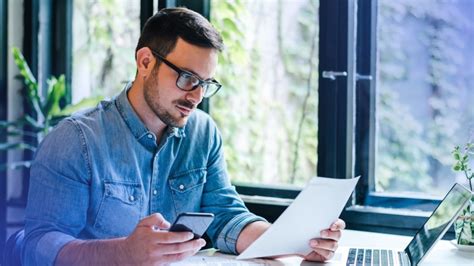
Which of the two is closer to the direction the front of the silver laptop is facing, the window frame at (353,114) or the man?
the man

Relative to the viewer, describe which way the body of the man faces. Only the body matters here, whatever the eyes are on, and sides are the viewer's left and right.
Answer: facing the viewer and to the right of the viewer

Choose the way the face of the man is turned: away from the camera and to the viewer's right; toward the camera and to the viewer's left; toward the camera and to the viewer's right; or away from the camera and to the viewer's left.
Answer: toward the camera and to the viewer's right

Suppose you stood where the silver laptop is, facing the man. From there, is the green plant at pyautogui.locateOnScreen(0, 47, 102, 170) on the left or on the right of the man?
right

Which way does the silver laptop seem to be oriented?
to the viewer's left

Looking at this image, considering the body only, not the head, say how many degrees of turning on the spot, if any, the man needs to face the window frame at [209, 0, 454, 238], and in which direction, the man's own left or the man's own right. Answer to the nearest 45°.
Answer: approximately 90° to the man's own left

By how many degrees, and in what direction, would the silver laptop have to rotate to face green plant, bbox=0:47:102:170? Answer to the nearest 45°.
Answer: approximately 45° to its right

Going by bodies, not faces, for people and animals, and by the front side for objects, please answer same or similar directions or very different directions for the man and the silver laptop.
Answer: very different directions

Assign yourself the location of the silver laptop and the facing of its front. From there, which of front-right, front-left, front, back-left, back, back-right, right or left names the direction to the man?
front

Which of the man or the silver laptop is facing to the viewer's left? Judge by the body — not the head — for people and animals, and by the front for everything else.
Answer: the silver laptop

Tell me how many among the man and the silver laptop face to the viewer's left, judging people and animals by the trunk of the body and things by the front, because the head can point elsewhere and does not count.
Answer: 1
